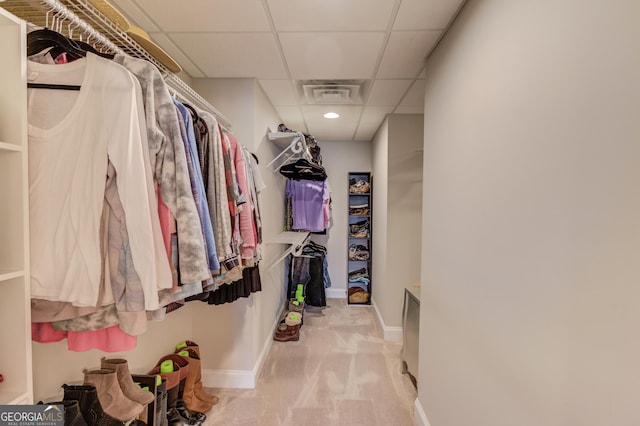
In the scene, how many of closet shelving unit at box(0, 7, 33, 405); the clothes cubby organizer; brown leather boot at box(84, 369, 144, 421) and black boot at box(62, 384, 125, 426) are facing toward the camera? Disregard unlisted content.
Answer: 1

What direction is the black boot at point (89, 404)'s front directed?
to the viewer's right

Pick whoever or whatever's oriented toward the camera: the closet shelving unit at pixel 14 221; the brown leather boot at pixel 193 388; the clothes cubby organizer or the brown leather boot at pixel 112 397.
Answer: the clothes cubby organizer

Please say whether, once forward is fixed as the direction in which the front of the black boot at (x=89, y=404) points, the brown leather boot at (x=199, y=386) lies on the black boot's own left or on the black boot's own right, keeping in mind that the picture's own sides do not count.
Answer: on the black boot's own left

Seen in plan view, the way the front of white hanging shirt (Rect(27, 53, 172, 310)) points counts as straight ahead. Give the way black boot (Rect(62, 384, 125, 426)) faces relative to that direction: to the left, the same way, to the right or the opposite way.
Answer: to the left

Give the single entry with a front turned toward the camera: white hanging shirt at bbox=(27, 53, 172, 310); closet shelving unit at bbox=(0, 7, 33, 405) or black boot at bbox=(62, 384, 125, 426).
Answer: the white hanging shirt

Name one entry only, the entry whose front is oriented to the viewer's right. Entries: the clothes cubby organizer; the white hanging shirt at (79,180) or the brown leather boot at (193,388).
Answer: the brown leather boot

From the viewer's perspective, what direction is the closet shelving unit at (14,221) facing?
to the viewer's right

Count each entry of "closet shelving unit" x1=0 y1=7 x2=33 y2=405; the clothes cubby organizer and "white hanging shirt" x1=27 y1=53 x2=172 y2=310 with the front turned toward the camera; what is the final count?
2

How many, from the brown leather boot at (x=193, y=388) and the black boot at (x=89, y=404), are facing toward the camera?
0

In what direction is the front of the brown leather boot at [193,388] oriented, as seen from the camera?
facing to the right of the viewer

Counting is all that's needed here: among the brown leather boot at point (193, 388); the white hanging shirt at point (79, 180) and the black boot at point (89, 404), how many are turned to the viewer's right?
2
